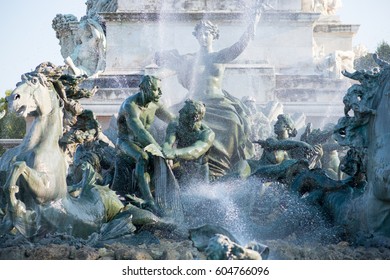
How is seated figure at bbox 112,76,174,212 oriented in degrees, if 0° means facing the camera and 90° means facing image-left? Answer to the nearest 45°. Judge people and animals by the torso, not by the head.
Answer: approximately 315°

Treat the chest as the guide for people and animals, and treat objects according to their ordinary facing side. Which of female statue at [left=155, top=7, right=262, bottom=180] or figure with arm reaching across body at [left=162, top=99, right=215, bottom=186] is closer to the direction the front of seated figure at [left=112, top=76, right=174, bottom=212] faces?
the figure with arm reaching across body

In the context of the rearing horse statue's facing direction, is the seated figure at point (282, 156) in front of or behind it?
behind

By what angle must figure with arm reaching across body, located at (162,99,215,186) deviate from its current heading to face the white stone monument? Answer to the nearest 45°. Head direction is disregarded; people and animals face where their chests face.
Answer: approximately 180°

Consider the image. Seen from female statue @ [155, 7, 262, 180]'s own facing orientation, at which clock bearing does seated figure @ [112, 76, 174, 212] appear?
The seated figure is roughly at 1 o'clock from the female statue.

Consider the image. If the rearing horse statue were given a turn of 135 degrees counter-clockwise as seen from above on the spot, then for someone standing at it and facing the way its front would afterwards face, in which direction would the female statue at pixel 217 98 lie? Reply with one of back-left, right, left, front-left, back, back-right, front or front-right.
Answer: front-left

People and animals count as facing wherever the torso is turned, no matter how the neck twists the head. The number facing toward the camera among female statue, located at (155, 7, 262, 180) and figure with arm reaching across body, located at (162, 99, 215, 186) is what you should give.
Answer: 2

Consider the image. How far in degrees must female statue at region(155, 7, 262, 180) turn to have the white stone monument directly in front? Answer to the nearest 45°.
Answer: approximately 180°

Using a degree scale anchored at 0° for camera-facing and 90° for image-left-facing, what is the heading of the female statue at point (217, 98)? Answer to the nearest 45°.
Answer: approximately 0°

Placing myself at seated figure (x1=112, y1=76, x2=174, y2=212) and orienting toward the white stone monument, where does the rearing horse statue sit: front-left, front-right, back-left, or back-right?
back-left
